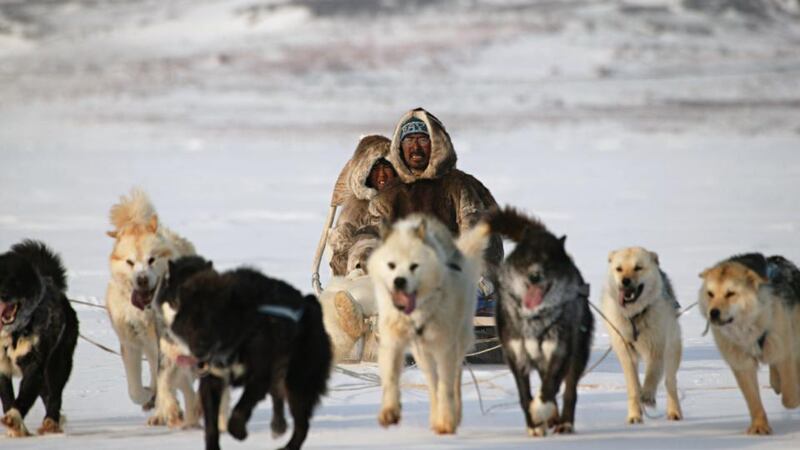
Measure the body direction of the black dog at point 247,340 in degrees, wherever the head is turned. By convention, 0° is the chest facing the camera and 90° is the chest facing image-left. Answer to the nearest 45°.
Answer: approximately 45°

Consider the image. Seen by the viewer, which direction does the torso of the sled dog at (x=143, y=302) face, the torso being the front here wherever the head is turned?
toward the camera

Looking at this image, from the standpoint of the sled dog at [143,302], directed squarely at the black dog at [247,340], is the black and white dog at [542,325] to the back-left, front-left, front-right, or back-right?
front-left

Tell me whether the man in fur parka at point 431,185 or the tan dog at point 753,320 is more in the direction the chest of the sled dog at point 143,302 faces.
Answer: the tan dog

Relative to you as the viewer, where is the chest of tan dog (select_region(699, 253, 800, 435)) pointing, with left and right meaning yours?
facing the viewer and to the left of the viewer

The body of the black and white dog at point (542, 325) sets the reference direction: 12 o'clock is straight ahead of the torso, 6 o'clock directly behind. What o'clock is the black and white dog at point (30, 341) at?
the black and white dog at point (30, 341) is roughly at 3 o'clock from the black and white dog at point (542, 325).

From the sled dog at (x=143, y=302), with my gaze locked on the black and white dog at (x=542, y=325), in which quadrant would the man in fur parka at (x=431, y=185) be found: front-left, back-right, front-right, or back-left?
front-left

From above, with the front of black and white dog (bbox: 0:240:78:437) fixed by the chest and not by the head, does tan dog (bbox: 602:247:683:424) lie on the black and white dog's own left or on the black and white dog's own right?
on the black and white dog's own left

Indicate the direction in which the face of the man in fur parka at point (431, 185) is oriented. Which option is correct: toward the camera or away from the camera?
toward the camera

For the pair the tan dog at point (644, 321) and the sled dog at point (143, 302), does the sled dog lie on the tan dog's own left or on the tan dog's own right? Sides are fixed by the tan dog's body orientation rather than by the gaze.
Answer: on the tan dog's own right

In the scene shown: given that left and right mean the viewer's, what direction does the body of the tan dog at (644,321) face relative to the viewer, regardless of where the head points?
facing the viewer

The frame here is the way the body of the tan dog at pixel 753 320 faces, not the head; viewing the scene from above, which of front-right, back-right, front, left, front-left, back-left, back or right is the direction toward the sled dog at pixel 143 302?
front-right
